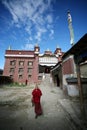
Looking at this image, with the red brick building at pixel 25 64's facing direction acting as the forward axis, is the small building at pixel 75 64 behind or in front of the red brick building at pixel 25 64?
in front

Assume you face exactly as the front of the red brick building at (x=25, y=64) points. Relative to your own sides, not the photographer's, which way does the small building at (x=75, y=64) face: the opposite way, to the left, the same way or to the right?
to the right

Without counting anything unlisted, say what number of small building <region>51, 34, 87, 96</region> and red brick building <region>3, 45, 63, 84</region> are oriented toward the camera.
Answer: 1

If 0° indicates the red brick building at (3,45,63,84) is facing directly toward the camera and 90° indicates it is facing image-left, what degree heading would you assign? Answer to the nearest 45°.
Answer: approximately 0°

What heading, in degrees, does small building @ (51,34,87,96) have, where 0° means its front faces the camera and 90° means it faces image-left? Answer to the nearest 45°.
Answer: approximately 90°

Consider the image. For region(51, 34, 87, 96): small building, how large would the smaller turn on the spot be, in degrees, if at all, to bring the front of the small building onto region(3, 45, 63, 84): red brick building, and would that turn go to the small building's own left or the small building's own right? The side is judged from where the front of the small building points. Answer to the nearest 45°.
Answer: approximately 45° to the small building's own right
